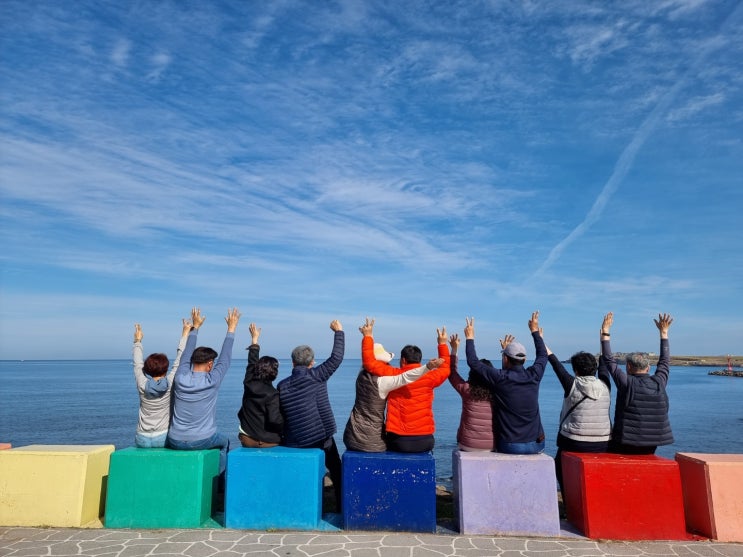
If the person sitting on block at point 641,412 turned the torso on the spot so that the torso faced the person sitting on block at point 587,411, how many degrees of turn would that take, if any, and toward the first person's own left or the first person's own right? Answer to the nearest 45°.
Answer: approximately 90° to the first person's own left

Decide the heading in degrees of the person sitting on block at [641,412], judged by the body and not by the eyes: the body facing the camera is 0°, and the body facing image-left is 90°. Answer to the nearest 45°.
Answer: approximately 180°

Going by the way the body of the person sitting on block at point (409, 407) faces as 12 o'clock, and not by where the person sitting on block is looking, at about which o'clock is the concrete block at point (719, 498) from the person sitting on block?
The concrete block is roughly at 3 o'clock from the person sitting on block.

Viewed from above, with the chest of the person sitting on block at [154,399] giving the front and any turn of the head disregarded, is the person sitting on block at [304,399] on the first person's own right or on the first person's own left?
on the first person's own right

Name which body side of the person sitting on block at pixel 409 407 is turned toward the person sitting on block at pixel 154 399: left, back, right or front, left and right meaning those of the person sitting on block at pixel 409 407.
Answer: left

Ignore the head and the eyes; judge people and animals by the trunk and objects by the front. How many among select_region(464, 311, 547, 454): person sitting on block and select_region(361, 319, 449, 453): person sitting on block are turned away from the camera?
2

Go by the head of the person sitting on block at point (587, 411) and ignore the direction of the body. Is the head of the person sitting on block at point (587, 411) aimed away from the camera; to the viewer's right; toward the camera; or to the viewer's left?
away from the camera

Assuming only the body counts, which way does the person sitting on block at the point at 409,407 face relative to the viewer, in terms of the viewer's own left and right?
facing away from the viewer

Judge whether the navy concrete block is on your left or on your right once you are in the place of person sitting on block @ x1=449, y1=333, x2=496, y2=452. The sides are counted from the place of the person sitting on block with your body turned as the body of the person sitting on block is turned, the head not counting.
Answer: on your left

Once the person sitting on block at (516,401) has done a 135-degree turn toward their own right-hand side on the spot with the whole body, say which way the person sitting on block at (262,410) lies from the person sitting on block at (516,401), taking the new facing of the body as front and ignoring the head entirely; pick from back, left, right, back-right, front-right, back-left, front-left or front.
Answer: back-right

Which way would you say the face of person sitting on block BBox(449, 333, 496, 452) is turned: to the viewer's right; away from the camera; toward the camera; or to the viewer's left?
away from the camera

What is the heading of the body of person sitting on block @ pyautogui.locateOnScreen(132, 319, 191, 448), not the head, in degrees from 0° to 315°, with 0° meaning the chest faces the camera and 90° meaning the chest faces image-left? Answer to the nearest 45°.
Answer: approximately 180°

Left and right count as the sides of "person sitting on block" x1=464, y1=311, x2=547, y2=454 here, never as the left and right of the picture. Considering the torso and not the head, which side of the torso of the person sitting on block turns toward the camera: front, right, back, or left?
back

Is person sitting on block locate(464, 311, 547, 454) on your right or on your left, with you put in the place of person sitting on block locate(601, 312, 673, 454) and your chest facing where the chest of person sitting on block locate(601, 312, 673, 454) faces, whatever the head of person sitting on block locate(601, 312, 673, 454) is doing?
on your left

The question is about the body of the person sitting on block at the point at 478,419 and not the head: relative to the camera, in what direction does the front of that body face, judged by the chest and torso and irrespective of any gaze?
away from the camera
